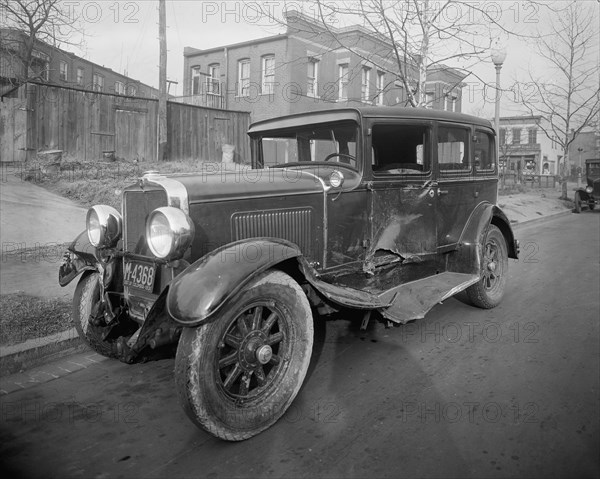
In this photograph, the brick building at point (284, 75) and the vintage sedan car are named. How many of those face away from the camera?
0

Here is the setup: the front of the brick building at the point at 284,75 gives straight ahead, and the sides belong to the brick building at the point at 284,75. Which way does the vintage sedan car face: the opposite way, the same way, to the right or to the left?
to the right

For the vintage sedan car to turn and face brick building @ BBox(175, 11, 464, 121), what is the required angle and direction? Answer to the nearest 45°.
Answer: approximately 135° to its right

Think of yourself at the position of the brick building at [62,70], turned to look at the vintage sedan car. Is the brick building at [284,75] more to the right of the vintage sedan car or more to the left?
left

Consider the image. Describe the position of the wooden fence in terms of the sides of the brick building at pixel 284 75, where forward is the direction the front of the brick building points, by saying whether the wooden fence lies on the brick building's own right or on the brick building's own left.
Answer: on the brick building's own right

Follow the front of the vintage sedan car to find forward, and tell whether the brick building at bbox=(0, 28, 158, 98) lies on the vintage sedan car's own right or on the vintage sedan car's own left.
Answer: on the vintage sedan car's own right

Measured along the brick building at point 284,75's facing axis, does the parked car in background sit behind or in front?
in front

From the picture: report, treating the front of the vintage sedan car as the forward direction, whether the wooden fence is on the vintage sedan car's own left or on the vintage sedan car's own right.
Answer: on the vintage sedan car's own right

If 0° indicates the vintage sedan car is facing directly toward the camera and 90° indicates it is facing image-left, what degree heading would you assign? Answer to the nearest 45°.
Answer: approximately 45°

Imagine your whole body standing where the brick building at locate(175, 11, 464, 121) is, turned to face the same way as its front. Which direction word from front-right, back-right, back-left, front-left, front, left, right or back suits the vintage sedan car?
front-right

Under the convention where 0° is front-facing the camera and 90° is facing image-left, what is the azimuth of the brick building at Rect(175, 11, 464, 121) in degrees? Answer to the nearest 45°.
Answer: approximately 315°
